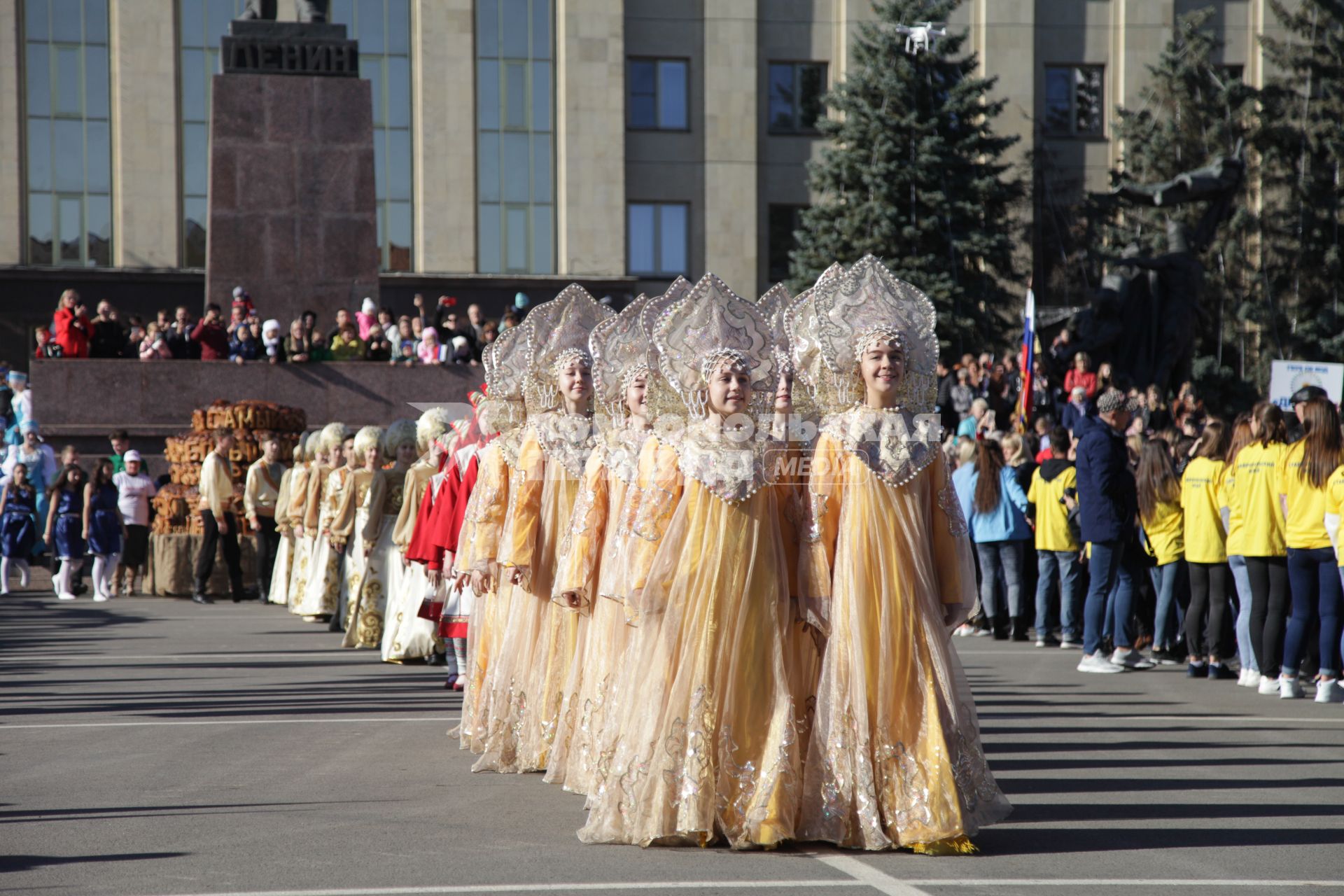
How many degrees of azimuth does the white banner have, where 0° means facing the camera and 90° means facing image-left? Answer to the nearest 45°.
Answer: approximately 0°

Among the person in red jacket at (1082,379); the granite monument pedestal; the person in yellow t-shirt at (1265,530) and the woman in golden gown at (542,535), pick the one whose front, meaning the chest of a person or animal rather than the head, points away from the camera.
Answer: the person in yellow t-shirt

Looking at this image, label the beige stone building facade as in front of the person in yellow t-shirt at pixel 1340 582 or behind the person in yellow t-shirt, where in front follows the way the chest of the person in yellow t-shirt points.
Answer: in front

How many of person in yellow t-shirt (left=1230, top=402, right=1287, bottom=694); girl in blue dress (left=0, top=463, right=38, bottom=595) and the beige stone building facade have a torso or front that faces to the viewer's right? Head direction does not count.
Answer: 0

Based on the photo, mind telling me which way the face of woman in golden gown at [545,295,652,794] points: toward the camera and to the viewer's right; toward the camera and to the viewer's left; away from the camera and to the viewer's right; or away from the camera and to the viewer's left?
toward the camera and to the viewer's right

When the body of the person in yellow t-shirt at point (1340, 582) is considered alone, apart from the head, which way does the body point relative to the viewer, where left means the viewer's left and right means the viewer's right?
facing away from the viewer

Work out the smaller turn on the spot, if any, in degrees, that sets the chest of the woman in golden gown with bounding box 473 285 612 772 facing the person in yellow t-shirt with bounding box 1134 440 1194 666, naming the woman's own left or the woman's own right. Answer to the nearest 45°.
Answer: approximately 90° to the woman's own left

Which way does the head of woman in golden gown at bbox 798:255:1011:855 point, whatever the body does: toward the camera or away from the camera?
toward the camera

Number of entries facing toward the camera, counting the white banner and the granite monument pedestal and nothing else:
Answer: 2

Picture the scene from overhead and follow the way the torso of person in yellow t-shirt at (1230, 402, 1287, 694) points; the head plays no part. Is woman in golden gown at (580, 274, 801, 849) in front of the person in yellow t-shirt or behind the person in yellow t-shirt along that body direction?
behind

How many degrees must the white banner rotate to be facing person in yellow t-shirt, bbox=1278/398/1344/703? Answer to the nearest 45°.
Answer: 0° — it already faces them

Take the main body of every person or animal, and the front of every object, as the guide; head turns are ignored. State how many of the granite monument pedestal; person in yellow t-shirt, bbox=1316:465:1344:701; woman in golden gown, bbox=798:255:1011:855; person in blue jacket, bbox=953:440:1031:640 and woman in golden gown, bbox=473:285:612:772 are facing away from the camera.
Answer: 2

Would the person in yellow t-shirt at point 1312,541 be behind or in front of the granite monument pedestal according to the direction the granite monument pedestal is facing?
in front

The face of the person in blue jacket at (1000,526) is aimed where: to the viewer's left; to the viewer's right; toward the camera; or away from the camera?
away from the camera

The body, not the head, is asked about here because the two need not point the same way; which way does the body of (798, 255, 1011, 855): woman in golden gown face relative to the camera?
toward the camera

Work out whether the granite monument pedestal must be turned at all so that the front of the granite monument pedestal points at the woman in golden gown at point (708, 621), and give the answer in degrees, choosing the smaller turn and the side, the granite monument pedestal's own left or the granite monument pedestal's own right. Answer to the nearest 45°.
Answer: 0° — it already faces them

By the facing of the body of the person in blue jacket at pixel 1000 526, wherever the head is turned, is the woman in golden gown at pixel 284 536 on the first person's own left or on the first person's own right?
on the first person's own left
